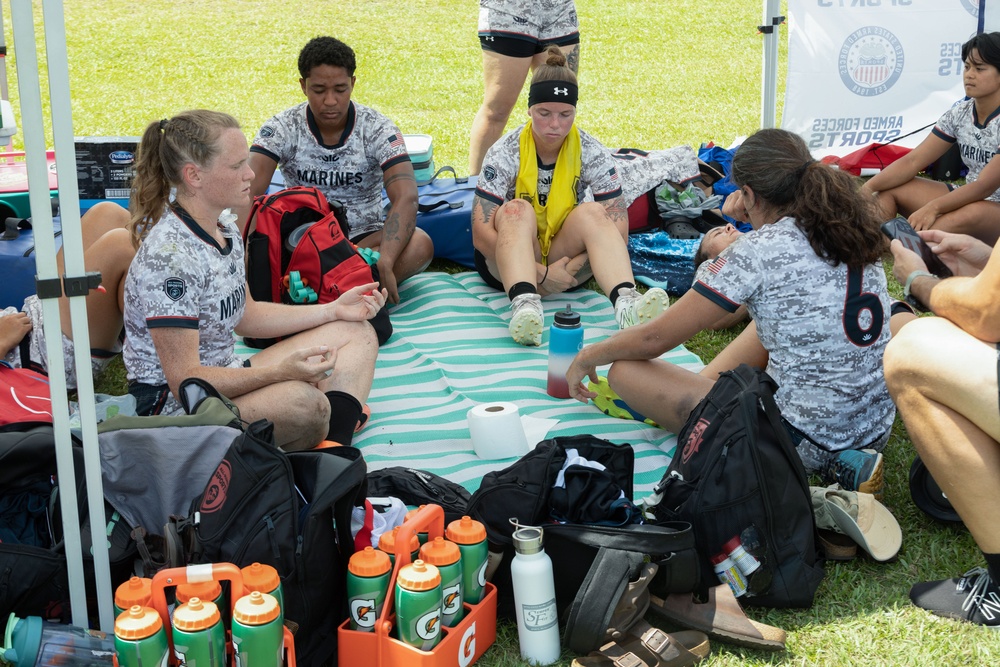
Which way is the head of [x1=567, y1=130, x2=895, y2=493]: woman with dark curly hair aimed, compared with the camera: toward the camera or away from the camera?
away from the camera

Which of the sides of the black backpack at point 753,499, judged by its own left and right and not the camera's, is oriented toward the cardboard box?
right

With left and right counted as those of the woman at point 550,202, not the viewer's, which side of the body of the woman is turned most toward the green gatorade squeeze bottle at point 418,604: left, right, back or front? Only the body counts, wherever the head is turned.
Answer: front

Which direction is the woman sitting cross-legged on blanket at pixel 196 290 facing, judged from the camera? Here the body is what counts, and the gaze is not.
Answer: to the viewer's right

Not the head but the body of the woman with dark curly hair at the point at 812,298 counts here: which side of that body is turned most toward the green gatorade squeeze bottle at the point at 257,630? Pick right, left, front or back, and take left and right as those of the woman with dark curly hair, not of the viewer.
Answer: left

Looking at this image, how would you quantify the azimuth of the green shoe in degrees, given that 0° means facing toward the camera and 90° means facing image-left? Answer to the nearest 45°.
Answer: approximately 90°
